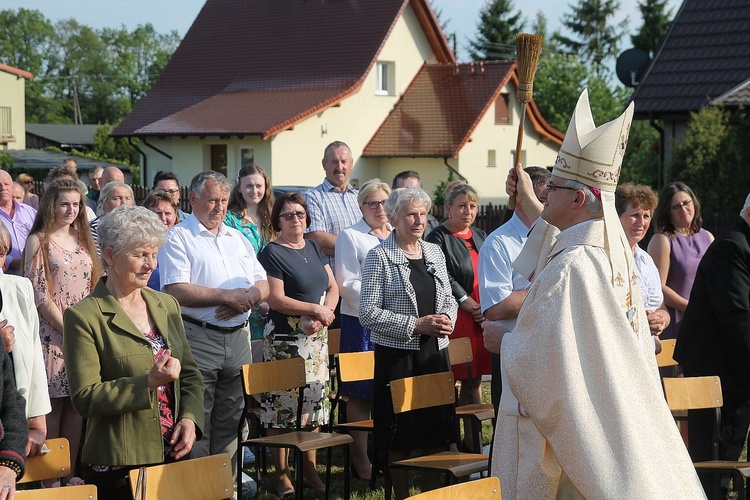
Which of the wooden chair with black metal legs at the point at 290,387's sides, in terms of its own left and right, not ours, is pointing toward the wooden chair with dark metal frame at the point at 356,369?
left

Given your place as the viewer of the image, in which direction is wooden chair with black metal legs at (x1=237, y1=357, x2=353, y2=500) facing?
facing the viewer and to the right of the viewer

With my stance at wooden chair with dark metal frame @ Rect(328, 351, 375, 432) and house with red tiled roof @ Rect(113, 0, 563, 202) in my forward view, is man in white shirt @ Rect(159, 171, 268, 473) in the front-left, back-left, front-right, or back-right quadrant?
back-left

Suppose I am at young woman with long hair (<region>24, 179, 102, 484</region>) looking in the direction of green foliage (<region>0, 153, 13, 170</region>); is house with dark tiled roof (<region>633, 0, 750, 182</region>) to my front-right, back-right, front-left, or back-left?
front-right

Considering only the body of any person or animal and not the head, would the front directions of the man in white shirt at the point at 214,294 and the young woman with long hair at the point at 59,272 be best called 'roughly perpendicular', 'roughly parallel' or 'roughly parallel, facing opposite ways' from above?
roughly parallel

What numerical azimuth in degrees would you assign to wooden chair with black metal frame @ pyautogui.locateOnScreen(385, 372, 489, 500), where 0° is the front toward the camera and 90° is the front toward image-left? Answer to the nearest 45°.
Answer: approximately 315°

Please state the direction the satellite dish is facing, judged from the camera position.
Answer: facing the viewer

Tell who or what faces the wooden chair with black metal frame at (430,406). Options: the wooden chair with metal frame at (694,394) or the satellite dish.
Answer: the satellite dish

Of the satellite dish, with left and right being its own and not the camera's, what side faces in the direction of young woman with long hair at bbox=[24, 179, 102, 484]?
front

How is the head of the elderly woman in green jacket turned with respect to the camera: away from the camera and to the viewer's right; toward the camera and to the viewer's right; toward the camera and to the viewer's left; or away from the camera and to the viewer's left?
toward the camera and to the viewer's right

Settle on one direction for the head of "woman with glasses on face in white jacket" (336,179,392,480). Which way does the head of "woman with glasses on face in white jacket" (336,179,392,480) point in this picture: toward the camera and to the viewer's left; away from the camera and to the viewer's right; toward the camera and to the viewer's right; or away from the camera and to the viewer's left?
toward the camera and to the viewer's right

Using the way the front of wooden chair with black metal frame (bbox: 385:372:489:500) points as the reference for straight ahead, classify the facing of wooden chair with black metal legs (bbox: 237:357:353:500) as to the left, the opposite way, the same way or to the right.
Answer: the same way

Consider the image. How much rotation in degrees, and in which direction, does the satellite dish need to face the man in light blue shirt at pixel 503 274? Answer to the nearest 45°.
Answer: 0° — it already faces them

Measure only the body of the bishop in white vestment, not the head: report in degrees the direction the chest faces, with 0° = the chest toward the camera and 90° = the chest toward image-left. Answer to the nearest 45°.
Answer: approximately 90°

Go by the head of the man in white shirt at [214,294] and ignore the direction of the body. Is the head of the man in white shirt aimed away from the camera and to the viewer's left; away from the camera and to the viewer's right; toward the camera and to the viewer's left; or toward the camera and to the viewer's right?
toward the camera and to the viewer's right
